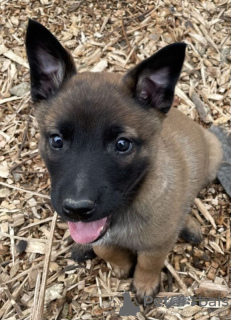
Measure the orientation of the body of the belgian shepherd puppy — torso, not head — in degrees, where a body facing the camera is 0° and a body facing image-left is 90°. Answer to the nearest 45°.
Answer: approximately 45°

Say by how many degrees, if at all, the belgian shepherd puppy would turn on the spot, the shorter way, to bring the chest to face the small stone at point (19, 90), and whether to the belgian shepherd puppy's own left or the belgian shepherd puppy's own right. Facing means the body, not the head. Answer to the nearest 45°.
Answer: approximately 90° to the belgian shepherd puppy's own right
